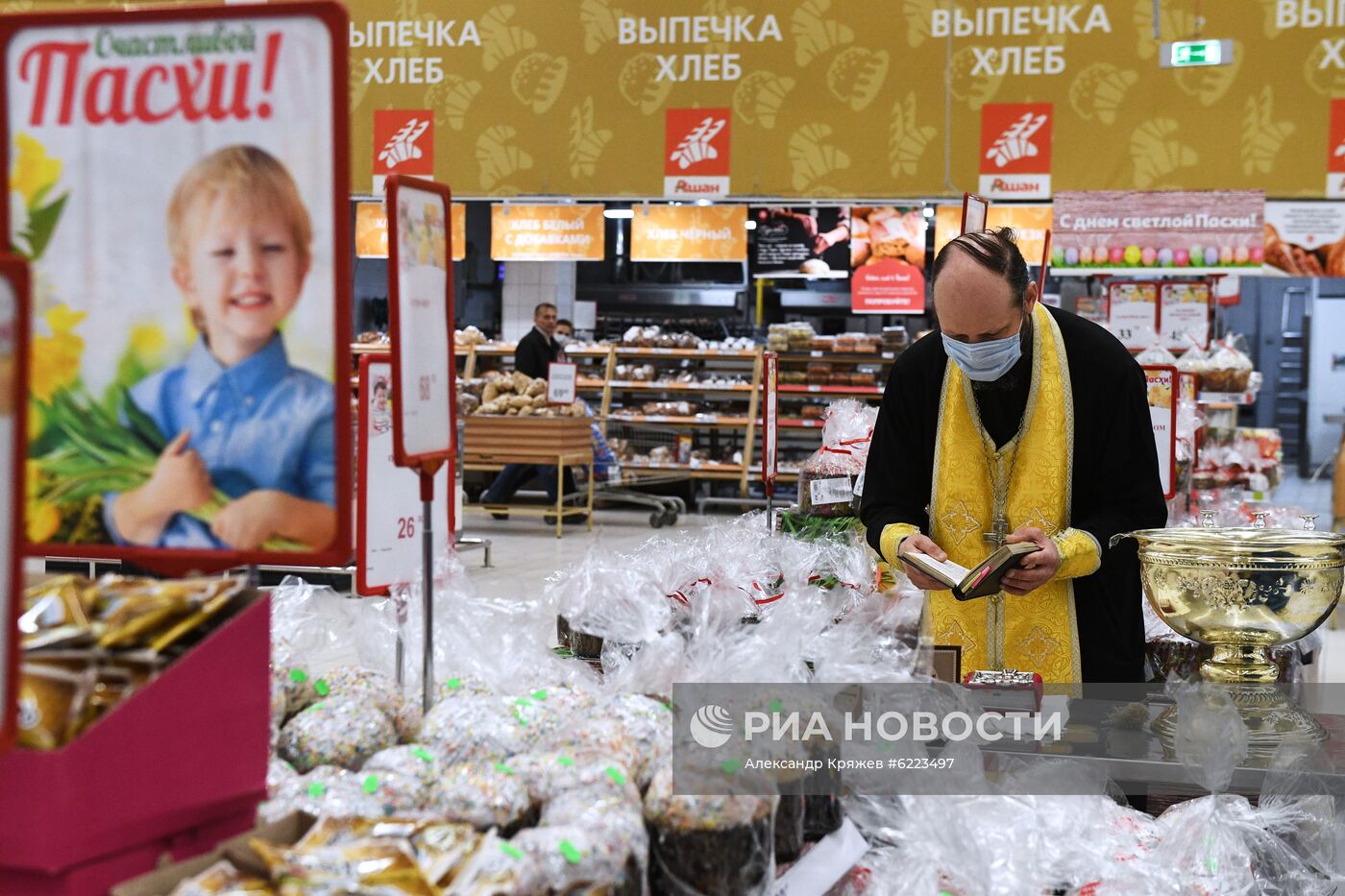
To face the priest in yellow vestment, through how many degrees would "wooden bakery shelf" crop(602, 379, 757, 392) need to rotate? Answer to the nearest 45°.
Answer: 0° — it already faces them

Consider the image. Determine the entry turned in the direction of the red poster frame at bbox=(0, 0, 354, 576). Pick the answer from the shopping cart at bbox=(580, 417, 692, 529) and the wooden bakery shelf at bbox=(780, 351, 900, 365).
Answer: the wooden bakery shelf

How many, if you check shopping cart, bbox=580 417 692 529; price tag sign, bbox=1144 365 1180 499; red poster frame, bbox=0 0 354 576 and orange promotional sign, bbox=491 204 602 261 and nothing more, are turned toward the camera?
3

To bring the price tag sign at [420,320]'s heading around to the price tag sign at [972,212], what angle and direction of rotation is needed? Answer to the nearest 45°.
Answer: approximately 90° to its left

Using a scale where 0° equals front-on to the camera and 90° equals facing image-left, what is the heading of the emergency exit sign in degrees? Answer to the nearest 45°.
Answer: approximately 0°

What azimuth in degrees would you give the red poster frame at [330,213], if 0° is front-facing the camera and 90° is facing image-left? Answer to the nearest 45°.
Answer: approximately 0°

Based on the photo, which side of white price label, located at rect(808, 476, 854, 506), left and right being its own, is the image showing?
front

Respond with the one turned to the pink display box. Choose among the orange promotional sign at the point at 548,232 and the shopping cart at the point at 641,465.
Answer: the orange promotional sign

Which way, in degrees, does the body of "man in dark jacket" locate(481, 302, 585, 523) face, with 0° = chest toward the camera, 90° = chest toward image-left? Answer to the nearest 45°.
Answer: approximately 315°
